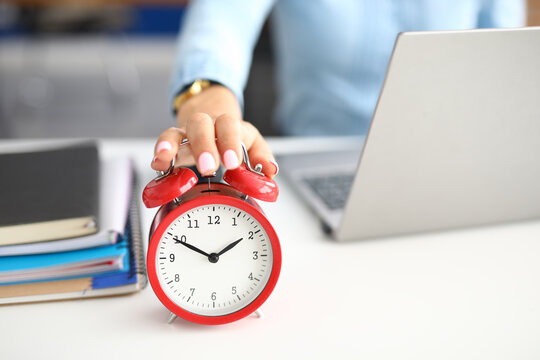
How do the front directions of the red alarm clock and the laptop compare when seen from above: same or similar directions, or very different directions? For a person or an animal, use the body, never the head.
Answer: very different directions

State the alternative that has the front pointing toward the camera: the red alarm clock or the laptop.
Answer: the red alarm clock

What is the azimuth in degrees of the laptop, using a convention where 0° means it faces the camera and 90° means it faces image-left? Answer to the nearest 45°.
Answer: approximately 135°

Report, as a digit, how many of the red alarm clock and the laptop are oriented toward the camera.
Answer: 1

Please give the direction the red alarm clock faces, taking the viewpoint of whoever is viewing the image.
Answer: facing the viewer
